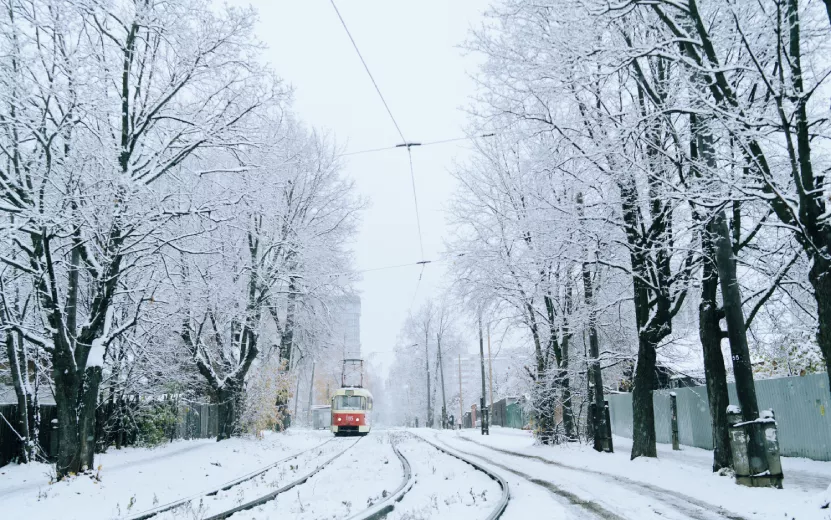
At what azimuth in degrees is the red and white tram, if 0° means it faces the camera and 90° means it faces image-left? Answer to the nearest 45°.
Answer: approximately 0°

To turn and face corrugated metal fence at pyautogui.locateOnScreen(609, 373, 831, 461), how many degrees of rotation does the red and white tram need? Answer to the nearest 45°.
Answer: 0° — it already faces it

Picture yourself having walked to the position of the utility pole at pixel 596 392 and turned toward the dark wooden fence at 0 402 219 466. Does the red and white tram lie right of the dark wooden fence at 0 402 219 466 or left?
right

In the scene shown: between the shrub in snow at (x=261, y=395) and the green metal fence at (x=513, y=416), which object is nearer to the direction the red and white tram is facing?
the shrub in snow

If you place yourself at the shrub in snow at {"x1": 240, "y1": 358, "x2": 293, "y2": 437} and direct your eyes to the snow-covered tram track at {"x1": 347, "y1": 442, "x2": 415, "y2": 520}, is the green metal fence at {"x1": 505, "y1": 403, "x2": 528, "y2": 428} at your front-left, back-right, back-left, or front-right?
back-left

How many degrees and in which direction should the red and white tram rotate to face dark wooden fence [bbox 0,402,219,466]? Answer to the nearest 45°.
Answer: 0° — it already faces it

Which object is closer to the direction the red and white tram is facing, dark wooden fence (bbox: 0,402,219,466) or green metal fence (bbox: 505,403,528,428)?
the dark wooden fence

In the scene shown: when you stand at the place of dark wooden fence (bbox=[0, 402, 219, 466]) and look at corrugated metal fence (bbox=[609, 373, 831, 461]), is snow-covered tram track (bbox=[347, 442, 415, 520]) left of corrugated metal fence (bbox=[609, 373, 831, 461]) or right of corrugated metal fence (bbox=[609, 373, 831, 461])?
right

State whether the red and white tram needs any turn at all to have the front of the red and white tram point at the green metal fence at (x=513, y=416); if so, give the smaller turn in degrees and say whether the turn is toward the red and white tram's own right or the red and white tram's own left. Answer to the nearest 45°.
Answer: approximately 135° to the red and white tram's own left
